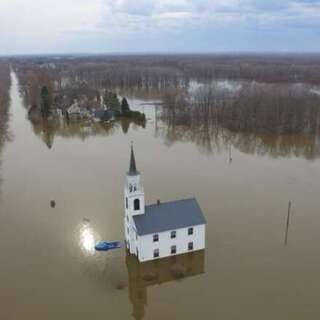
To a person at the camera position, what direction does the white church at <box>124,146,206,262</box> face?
facing to the left of the viewer
